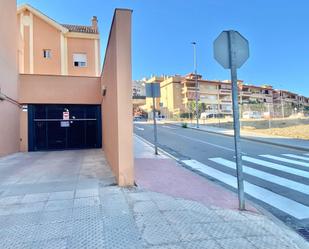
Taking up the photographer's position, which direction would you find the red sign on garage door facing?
facing the viewer

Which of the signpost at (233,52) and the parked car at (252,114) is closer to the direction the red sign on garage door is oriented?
the signpost

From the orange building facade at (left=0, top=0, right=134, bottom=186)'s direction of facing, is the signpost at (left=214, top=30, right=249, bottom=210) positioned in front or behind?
in front

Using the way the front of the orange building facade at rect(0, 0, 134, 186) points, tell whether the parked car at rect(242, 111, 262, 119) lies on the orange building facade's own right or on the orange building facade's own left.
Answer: on the orange building facade's own left

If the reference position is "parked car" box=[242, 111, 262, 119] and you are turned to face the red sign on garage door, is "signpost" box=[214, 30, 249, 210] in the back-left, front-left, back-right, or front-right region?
front-left

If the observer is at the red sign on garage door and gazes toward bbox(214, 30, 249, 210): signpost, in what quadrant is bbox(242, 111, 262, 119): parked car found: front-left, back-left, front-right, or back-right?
back-left

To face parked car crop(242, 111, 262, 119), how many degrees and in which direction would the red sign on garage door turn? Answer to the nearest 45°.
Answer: approximately 135° to its left

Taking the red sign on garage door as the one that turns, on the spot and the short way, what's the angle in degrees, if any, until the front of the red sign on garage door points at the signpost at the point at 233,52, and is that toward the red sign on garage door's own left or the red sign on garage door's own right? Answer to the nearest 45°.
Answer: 0° — it already faces it

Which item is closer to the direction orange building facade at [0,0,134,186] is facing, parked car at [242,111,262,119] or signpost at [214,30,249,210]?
the signpost

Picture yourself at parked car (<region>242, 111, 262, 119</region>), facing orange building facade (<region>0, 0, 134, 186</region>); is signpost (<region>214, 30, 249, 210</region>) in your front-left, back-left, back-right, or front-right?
front-left
